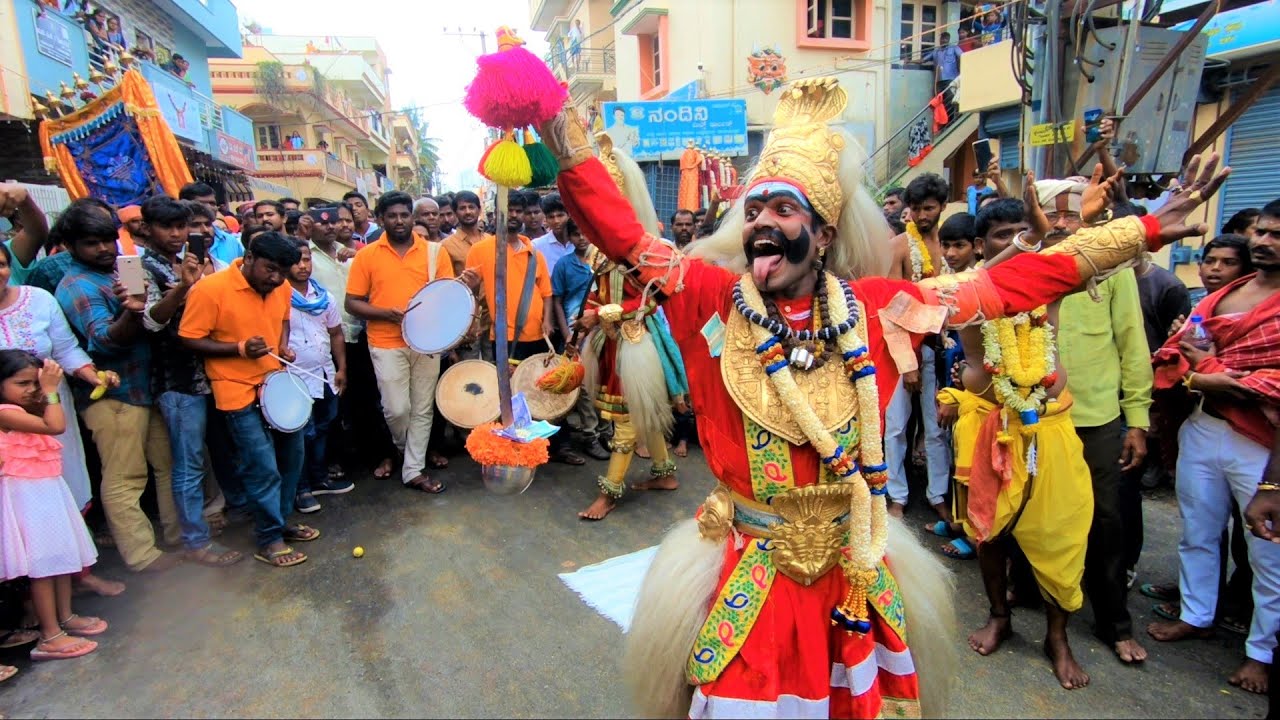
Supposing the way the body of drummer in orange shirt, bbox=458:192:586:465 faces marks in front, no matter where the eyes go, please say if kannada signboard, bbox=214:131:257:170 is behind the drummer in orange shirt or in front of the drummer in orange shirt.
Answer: behind

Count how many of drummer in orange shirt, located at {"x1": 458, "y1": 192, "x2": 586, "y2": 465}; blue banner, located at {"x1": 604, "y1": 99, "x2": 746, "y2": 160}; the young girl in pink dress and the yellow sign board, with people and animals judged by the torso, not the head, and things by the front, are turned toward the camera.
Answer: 3

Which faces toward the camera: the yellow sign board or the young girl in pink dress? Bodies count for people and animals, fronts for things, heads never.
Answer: the yellow sign board

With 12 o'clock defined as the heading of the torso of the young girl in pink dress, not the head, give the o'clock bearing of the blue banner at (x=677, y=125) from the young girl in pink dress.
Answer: The blue banner is roughly at 11 o'clock from the young girl in pink dress.

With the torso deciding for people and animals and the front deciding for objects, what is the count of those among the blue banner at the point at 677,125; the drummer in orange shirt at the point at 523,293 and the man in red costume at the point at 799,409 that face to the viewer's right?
0

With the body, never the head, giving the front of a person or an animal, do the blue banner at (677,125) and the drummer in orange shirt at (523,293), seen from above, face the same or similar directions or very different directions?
same or similar directions

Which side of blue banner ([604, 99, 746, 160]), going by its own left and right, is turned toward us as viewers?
front

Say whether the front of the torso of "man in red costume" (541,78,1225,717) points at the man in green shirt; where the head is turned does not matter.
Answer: no

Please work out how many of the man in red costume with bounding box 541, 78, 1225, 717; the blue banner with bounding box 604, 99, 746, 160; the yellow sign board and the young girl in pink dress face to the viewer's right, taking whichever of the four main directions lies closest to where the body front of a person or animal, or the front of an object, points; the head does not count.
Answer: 1

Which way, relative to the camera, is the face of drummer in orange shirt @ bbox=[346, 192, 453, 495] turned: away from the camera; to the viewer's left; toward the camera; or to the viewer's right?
toward the camera

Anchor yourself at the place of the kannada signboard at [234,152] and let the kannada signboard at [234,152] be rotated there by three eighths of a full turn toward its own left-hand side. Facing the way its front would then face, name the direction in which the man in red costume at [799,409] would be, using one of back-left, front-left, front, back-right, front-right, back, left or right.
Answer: back

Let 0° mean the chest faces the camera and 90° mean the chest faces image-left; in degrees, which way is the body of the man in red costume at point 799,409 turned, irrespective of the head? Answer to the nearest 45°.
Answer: approximately 0°

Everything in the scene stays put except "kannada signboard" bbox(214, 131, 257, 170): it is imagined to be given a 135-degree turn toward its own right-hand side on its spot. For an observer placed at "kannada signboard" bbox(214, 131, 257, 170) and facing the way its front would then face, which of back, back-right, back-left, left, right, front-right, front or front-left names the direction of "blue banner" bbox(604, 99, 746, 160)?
back-left

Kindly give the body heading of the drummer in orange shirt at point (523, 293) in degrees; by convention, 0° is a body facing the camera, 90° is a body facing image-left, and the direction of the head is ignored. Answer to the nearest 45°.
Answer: approximately 0°

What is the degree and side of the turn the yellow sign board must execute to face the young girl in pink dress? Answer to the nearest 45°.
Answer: approximately 45° to its right

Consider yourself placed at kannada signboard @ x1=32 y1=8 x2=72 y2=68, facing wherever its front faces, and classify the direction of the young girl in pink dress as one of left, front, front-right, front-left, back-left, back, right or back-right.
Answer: front-right

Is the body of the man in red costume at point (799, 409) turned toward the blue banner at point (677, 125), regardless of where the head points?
no

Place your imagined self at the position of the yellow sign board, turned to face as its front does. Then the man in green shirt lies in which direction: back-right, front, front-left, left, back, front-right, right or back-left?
front

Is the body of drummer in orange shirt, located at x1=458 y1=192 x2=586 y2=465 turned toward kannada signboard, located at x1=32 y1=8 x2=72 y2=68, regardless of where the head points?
no

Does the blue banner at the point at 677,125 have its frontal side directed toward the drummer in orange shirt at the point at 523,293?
yes
